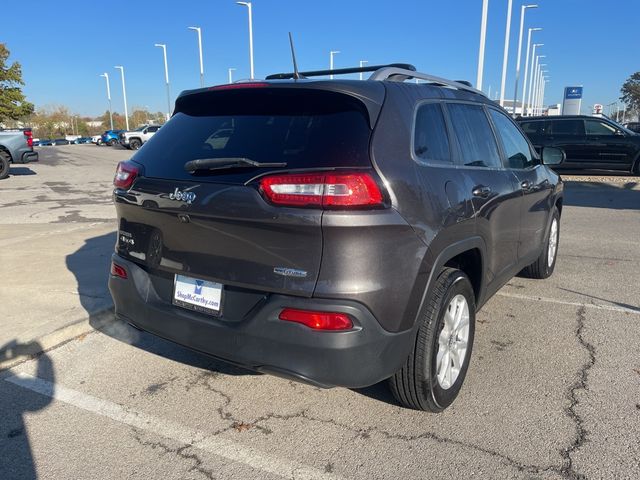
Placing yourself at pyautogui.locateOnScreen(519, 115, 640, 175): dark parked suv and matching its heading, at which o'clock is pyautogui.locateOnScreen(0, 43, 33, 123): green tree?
The green tree is roughly at 6 o'clock from the dark parked suv.

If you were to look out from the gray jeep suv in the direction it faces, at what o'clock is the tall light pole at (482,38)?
The tall light pole is roughly at 11 o'clock from the gray jeep suv.

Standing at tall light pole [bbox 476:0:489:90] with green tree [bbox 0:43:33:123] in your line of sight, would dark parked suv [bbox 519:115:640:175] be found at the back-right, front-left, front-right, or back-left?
back-left

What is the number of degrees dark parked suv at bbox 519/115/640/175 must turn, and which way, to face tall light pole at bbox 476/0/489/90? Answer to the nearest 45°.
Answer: approximately 135° to its left

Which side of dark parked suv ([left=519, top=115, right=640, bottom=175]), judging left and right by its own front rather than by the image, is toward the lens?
right

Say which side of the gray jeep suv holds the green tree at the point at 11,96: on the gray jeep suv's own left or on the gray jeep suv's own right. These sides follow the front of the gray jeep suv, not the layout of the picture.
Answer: on the gray jeep suv's own left

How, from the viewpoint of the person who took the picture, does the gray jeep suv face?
facing away from the viewer and to the right of the viewer

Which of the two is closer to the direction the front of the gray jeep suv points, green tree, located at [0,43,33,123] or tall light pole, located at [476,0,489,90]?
the tall light pole

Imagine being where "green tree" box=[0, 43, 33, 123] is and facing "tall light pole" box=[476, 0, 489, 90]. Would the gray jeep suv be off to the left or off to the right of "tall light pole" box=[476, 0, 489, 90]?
right
